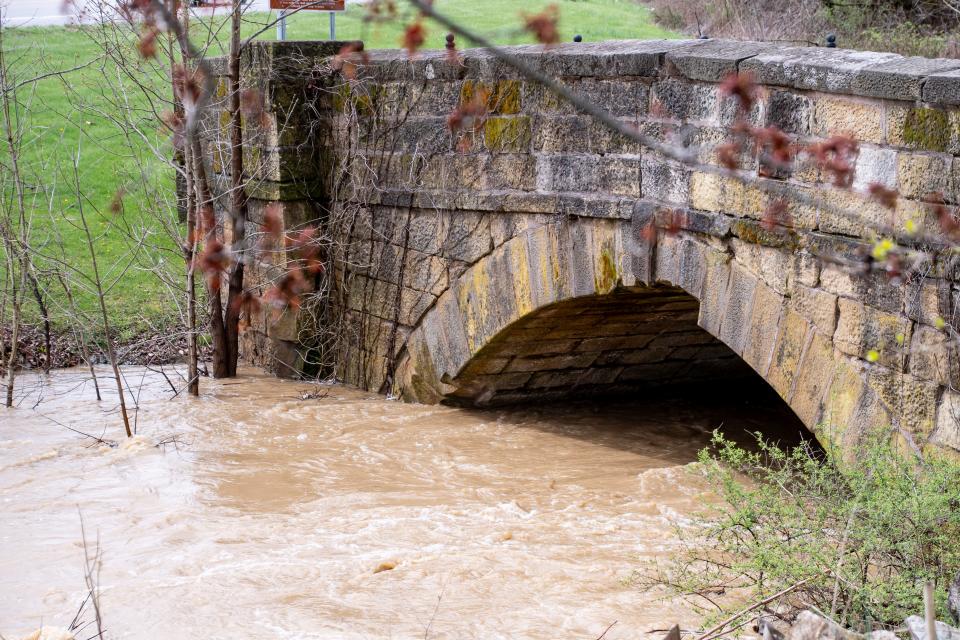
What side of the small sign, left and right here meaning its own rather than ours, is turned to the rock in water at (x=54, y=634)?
front

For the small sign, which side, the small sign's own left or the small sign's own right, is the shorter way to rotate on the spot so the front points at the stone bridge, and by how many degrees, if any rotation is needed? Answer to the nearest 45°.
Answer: approximately 45° to the small sign's own left

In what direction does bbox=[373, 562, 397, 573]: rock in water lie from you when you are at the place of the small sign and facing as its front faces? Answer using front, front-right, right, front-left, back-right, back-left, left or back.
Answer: front

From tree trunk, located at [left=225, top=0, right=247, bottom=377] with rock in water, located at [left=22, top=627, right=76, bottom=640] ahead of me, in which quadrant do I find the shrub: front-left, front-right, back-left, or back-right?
front-left

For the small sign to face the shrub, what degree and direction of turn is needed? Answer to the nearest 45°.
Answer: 0° — it already faces it

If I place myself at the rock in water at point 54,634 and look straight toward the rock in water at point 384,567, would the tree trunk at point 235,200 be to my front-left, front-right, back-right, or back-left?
front-left

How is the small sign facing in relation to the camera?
toward the camera

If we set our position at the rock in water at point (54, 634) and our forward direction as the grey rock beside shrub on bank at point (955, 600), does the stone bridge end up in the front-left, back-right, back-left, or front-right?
front-left

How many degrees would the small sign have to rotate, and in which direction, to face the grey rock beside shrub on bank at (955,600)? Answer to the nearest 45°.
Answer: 0° — it already faces it
